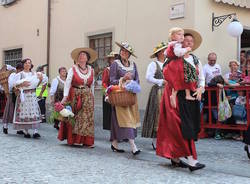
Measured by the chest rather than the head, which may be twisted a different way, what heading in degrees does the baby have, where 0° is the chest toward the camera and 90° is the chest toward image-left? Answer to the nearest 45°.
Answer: approximately 315°

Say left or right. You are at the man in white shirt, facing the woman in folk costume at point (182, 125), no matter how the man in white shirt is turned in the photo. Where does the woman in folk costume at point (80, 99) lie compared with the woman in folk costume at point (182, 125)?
right

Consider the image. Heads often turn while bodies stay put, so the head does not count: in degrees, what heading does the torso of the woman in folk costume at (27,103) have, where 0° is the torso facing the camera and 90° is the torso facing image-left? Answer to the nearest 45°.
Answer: approximately 0°

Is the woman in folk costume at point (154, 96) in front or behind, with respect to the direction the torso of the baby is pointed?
behind
